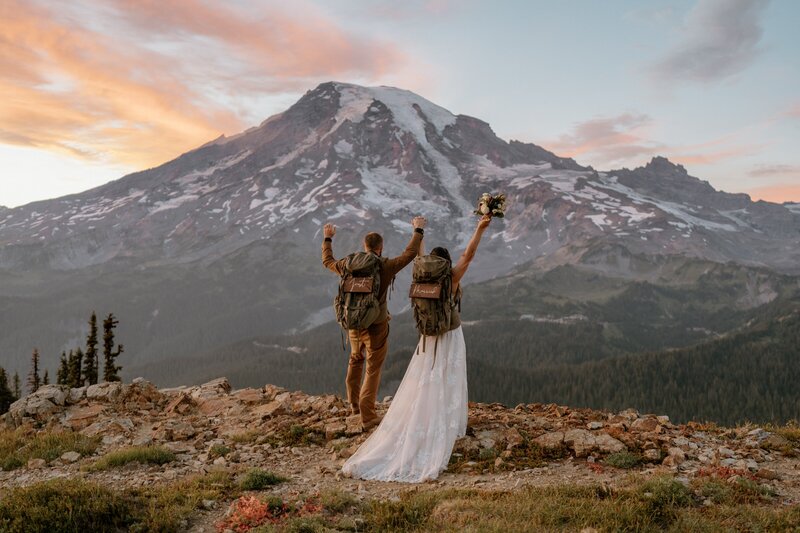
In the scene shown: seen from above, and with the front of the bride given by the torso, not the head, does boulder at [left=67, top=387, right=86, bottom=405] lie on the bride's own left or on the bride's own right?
on the bride's own left

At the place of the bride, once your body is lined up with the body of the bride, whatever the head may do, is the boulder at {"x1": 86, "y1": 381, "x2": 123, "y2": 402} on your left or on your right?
on your left

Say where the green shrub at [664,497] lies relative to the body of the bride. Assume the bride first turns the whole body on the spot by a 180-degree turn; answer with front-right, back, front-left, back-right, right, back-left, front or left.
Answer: left

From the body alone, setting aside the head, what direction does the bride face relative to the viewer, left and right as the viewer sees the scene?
facing away from the viewer and to the right of the viewer

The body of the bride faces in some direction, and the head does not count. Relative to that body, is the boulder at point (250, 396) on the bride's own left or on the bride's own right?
on the bride's own left

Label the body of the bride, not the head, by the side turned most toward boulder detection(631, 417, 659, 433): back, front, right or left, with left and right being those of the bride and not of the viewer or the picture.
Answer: right

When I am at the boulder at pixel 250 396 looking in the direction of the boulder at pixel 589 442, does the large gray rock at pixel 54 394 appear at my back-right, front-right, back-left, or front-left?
back-right

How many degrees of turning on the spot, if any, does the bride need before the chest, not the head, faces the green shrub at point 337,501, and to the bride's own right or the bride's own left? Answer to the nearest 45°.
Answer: approximately 180°

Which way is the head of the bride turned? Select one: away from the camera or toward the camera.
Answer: away from the camera

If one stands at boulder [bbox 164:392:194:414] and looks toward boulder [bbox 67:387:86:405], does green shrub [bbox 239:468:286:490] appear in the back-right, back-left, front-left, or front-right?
back-left

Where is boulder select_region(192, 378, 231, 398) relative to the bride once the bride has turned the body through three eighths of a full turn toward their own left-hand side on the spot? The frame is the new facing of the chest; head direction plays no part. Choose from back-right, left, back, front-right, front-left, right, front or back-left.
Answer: front-right

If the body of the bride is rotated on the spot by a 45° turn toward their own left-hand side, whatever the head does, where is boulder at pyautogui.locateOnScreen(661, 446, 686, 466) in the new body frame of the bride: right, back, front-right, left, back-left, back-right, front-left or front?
right

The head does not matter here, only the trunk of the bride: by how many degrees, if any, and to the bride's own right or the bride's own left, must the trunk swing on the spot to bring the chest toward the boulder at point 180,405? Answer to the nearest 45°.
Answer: approximately 90° to the bride's own left

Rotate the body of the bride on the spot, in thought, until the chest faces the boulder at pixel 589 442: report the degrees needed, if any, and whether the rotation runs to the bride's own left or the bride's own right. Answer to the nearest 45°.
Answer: approximately 45° to the bride's own right

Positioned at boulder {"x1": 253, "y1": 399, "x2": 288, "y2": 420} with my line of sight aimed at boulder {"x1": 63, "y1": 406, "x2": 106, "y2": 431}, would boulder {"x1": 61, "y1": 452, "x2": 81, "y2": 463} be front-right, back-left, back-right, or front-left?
front-left

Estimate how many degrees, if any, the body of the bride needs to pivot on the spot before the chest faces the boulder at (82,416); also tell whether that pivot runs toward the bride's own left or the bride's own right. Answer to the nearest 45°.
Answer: approximately 90° to the bride's own left

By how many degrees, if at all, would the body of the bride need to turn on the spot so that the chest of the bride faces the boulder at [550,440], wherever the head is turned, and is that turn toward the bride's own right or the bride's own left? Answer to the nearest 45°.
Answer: approximately 45° to the bride's own right
